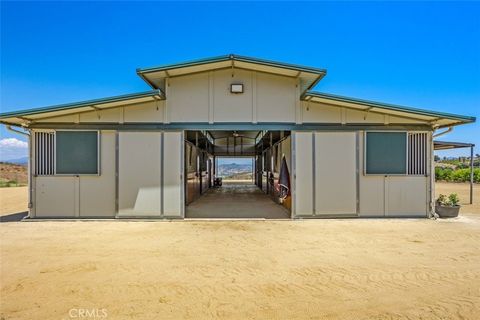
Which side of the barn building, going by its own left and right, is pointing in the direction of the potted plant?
left

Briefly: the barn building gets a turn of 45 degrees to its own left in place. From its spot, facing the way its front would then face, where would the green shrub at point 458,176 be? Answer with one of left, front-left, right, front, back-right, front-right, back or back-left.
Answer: left

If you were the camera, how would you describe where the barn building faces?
facing the viewer
